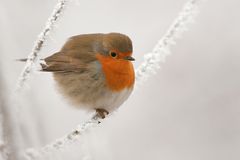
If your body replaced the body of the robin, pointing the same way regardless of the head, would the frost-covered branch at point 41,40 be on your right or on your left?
on your right

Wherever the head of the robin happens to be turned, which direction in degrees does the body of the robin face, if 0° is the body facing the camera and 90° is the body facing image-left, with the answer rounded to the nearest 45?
approximately 270°
